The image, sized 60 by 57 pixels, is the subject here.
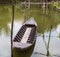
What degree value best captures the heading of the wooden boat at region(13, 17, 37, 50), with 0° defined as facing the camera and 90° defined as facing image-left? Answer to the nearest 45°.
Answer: approximately 180°
